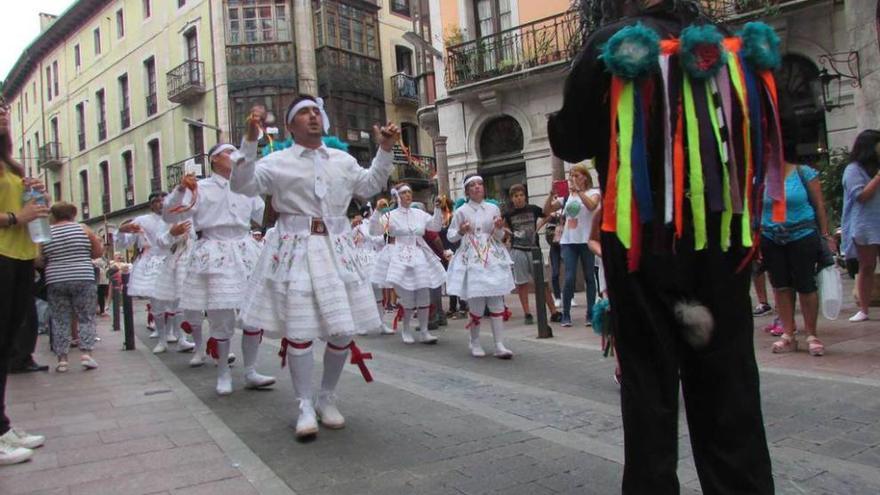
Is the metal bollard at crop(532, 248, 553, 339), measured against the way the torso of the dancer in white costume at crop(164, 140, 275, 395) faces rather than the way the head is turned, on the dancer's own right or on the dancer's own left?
on the dancer's own left

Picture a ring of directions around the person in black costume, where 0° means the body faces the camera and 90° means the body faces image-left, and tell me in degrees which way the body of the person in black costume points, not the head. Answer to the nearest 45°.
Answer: approximately 180°

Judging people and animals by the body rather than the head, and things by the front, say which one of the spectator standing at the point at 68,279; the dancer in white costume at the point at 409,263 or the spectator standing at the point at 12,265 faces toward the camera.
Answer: the dancer in white costume

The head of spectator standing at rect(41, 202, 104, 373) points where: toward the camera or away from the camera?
away from the camera

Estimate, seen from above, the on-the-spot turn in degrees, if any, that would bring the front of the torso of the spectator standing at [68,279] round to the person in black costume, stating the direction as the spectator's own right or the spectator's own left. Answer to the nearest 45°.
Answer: approximately 180°

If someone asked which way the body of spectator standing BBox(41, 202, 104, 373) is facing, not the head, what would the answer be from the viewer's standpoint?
away from the camera

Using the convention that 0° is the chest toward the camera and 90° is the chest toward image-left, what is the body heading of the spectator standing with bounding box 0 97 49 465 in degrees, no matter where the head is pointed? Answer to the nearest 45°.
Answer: approximately 270°

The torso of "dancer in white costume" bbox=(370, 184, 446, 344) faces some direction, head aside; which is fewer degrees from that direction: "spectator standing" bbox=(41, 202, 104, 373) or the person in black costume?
the person in black costume

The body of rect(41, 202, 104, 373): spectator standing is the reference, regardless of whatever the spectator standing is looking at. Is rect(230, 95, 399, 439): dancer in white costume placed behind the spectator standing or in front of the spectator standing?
behind

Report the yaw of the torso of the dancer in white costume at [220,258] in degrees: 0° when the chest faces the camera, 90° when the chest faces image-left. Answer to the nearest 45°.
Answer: approximately 315°

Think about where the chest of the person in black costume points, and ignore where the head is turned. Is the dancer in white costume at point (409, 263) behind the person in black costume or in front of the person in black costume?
in front

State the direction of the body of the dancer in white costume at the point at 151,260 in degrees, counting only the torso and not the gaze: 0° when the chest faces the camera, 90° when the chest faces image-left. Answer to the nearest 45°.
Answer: approximately 315°
